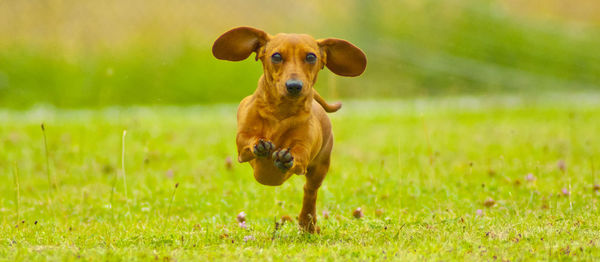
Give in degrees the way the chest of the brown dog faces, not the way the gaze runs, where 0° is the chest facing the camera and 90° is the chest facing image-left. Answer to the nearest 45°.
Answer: approximately 0°
